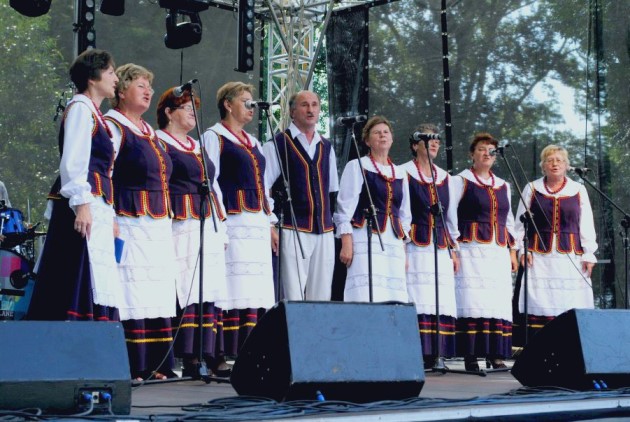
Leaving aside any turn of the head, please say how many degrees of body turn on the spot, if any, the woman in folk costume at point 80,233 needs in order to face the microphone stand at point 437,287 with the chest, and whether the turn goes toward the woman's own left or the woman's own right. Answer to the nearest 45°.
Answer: approximately 45° to the woman's own left

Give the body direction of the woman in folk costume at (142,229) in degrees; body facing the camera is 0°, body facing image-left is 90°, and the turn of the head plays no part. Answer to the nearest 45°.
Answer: approximately 315°

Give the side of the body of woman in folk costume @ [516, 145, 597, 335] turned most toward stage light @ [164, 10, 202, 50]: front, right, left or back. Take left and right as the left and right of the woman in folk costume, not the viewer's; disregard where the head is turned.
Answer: right

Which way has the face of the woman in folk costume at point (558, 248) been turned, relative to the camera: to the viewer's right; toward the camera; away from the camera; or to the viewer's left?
toward the camera

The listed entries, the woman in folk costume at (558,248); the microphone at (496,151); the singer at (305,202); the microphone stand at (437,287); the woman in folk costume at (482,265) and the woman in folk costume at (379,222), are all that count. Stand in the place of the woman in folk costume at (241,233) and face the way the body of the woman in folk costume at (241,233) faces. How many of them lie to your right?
0

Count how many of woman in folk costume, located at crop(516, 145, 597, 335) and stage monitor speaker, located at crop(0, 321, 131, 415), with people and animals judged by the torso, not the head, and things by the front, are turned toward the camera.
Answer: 1

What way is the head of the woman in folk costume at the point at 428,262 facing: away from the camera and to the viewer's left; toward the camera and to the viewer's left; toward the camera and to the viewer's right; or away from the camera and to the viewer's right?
toward the camera and to the viewer's right

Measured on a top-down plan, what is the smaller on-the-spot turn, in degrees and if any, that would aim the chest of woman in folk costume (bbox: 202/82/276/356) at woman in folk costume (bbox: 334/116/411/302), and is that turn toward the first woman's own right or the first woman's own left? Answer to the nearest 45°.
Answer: approximately 90° to the first woman's own left

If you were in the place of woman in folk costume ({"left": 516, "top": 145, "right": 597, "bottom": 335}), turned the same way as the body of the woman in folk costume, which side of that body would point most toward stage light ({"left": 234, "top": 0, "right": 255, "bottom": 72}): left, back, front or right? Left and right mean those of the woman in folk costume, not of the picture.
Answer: right

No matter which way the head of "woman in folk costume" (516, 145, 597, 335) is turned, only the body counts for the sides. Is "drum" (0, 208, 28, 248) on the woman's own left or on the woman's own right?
on the woman's own right

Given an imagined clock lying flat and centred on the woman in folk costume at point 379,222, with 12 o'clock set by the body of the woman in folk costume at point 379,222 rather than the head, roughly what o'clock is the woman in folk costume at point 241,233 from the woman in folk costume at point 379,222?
the woman in folk costume at point 241,233 is roughly at 3 o'clock from the woman in folk costume at point 379,222.

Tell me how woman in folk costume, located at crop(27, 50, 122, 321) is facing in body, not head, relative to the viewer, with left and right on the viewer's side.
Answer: facing to the right of the viewer

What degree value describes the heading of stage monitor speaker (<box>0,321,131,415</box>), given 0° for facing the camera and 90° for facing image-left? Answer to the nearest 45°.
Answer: approximately 180°

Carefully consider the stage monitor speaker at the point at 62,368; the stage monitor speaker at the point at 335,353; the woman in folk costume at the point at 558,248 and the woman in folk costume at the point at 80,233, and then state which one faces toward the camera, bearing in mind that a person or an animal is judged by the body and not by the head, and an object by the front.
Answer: the woman in folk costume at the point at 558,248

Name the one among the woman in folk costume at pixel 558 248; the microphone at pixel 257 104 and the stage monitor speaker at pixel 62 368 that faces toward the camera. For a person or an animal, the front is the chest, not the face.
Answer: the woman in folk costume

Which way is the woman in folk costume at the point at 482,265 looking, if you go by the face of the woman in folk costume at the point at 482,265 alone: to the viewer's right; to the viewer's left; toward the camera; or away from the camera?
toward the camera

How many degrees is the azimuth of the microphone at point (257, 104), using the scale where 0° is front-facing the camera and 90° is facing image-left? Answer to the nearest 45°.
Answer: approximately 90°

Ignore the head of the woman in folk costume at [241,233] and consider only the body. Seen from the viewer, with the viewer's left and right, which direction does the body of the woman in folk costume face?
facing the viewer and to the right of the viewer
